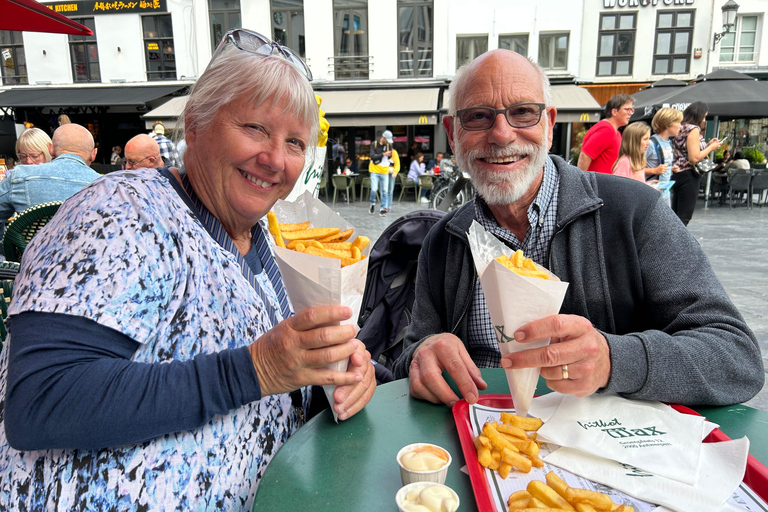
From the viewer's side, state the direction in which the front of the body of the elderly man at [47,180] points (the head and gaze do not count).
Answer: away from the camera

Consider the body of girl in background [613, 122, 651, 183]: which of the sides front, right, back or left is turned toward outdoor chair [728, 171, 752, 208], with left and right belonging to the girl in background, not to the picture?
left

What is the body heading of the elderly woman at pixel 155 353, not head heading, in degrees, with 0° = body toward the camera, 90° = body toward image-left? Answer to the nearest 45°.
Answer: approximately 315°

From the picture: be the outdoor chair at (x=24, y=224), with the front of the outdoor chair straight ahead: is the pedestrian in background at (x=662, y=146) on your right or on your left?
on your right

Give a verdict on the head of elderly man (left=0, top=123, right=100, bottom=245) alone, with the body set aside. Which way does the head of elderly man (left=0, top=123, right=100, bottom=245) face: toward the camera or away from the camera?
away from the camera

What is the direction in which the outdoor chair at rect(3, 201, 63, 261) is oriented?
away from the camera
